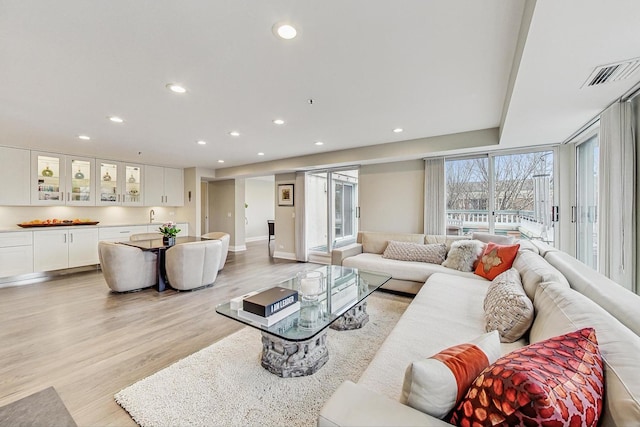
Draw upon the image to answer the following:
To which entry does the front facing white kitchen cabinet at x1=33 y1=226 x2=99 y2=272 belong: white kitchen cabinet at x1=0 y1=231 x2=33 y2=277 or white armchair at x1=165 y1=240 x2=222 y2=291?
the white armchair

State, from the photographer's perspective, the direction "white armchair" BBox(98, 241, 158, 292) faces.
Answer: facing away from the viewer and to the right of the viewer

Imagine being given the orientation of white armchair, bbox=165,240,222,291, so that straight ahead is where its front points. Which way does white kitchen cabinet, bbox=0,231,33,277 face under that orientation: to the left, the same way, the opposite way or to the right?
the opposite way

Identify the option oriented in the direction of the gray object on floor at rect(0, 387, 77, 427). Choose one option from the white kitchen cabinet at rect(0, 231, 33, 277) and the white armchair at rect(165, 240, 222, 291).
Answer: the white kitchen cabinet

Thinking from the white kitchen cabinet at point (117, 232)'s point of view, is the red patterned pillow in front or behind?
in front

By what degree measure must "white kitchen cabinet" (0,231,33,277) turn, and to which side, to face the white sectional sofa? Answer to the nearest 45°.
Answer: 0° — it already faces it

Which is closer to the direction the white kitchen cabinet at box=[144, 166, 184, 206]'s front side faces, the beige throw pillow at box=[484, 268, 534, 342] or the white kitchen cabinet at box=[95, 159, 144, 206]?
the beige throw pillow

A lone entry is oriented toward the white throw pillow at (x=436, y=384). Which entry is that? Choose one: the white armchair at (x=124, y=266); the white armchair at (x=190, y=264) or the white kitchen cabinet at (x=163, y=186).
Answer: the white kitchen cabinet

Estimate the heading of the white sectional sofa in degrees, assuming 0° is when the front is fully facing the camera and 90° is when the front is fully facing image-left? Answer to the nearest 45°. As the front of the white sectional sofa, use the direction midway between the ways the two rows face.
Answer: approximately 45°

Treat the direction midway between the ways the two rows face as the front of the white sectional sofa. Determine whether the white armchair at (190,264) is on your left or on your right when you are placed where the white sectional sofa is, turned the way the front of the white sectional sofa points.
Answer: on your right

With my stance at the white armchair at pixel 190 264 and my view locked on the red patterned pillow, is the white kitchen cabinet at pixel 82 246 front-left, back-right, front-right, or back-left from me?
back-right

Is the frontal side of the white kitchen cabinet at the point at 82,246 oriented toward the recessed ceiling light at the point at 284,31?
yes

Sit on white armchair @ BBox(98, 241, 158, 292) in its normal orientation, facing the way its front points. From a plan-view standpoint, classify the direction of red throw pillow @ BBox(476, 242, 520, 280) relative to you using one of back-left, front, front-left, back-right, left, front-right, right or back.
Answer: right

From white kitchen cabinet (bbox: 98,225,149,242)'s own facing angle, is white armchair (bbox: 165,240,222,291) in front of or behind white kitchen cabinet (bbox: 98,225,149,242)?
in front

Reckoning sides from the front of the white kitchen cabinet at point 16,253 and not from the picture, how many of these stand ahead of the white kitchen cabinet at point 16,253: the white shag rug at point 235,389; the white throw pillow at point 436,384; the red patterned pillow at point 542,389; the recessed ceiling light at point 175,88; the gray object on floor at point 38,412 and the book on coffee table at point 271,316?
6

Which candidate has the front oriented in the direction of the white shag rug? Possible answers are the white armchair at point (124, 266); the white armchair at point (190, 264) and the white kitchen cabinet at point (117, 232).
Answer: the white kitchen cabinet

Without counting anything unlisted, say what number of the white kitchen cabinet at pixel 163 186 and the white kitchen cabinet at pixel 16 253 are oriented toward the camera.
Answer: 2
